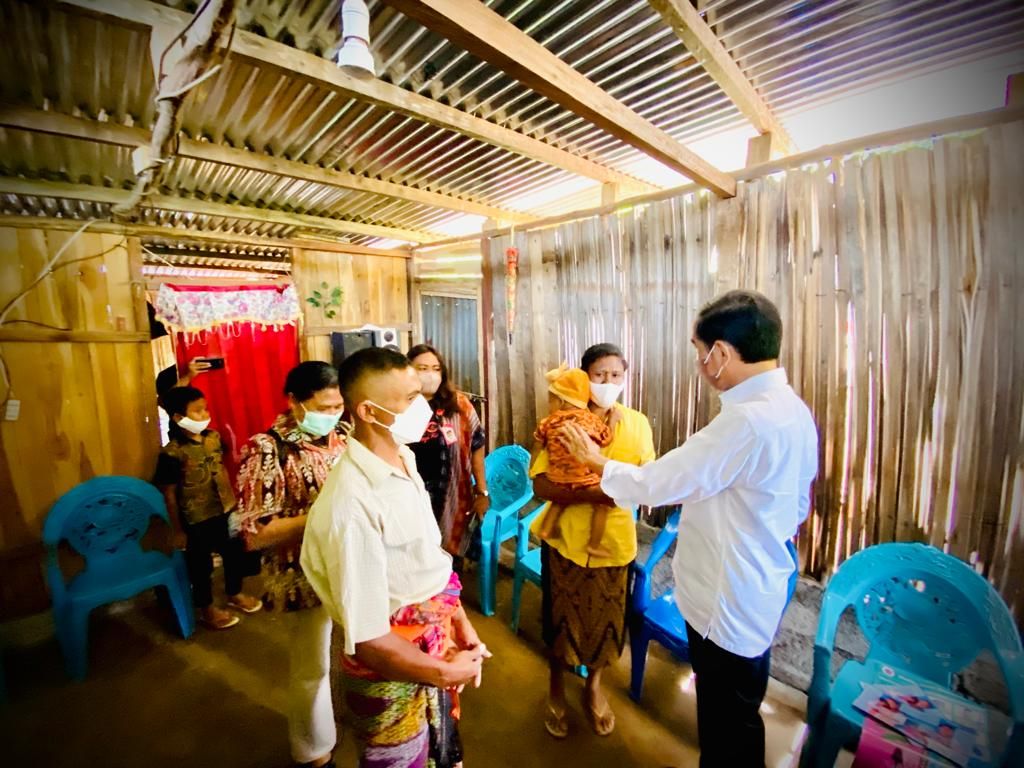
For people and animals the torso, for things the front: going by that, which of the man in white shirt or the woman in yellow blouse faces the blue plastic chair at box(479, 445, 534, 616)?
the man in white shirt

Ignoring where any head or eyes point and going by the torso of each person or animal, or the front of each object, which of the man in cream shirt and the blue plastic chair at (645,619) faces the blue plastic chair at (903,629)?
the man in cream shirt

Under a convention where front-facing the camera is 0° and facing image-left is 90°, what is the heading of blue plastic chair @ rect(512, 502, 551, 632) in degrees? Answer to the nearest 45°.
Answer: approximately 45°

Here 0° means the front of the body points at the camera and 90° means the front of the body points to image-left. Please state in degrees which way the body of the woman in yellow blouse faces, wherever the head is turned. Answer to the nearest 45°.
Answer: approximately 0°

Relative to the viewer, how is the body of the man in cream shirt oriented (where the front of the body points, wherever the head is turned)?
to the viewer's right

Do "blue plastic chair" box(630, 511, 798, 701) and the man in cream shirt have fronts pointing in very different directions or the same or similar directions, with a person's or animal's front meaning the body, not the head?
very different directions

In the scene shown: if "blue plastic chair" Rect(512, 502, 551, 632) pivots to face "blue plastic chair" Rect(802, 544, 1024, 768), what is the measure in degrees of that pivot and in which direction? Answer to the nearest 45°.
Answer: approximately 90° to its left

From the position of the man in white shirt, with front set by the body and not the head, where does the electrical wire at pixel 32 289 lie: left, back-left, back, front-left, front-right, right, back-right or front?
front-left
